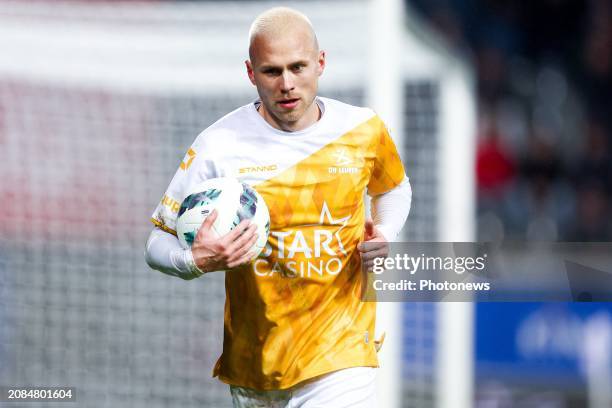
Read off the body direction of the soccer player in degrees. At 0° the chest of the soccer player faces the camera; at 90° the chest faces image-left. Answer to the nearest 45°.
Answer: approximately 0°
